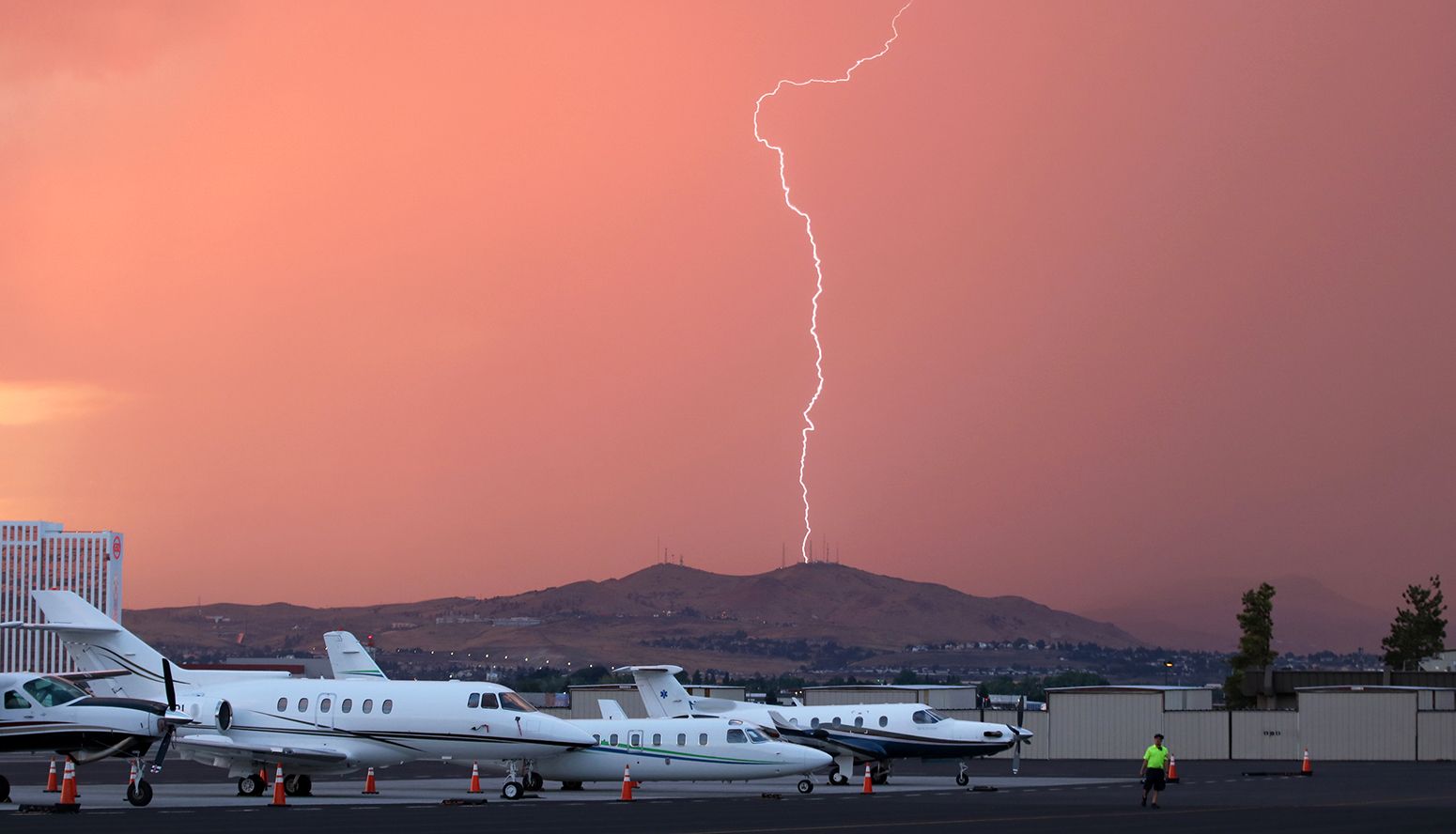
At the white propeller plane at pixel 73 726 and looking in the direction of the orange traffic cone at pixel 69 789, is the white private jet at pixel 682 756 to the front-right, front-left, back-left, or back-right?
back-left

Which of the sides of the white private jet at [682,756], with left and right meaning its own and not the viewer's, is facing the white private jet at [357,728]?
back

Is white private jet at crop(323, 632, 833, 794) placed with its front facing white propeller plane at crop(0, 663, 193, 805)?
no

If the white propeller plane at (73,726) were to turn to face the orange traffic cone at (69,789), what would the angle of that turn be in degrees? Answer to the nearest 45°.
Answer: approximately 90° to its right

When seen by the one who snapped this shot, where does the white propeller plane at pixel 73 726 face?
facing to the right of the viewer

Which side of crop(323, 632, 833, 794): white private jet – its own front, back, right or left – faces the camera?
right

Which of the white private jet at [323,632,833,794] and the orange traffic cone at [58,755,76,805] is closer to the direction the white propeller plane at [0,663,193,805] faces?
the white private jet

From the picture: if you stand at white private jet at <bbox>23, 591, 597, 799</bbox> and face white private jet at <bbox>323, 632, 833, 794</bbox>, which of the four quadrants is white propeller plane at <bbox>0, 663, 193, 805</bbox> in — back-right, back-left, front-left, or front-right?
back-right

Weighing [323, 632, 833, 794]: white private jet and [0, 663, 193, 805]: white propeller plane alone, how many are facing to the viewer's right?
2

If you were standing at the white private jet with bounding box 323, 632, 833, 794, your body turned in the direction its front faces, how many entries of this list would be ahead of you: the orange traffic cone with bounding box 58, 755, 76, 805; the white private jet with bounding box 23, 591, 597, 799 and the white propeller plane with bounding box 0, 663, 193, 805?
0

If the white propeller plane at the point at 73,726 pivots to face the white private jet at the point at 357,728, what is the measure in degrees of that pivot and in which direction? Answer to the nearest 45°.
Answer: approximately 45° to its left

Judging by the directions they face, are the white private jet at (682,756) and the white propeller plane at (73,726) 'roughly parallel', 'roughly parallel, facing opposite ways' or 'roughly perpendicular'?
roughly parallel
